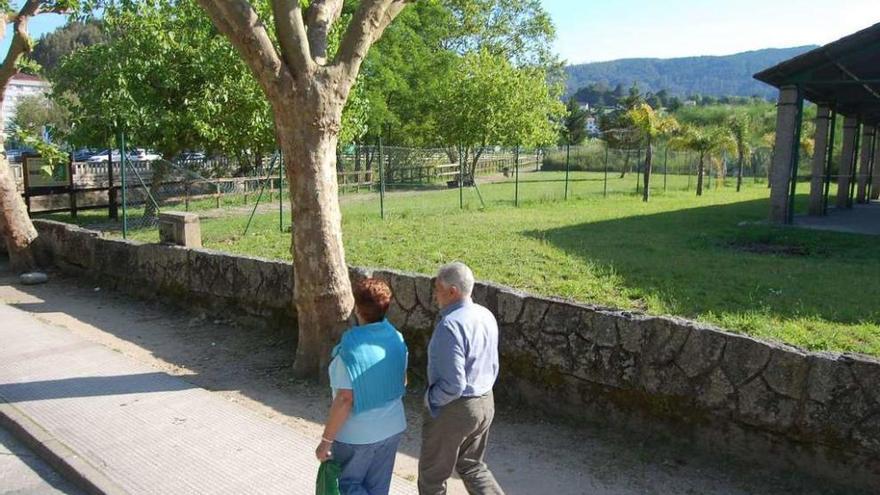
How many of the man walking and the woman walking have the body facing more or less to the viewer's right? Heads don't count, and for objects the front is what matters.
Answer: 0

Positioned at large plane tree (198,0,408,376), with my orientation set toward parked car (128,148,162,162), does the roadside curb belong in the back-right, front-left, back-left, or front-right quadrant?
back-left

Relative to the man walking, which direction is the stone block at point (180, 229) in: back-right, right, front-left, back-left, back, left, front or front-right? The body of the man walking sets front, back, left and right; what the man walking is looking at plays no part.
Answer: front

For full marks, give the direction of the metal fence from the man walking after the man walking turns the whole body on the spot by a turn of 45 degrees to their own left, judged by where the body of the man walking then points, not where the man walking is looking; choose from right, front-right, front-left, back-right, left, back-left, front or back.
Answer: right

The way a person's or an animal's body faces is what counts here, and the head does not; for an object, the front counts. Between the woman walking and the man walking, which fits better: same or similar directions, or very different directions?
same or similar directions

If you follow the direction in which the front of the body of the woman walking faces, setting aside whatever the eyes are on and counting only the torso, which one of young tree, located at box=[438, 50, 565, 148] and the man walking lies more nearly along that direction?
the young tree

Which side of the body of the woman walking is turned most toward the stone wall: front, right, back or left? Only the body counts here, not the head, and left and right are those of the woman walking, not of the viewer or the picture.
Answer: right

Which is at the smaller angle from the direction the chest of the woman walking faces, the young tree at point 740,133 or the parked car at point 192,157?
the parked car

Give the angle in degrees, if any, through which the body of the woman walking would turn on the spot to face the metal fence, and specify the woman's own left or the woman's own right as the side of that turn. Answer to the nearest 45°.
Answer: approximately 45° to the woman's own right

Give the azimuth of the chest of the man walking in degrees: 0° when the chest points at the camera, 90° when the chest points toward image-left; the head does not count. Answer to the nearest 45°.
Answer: approximately 135°

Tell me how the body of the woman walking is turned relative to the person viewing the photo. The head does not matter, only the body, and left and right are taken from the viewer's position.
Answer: facing away from the viewer and to the left of the viewer

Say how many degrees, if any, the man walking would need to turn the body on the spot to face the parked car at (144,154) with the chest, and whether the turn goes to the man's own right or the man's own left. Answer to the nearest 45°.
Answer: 0° — they already face it
